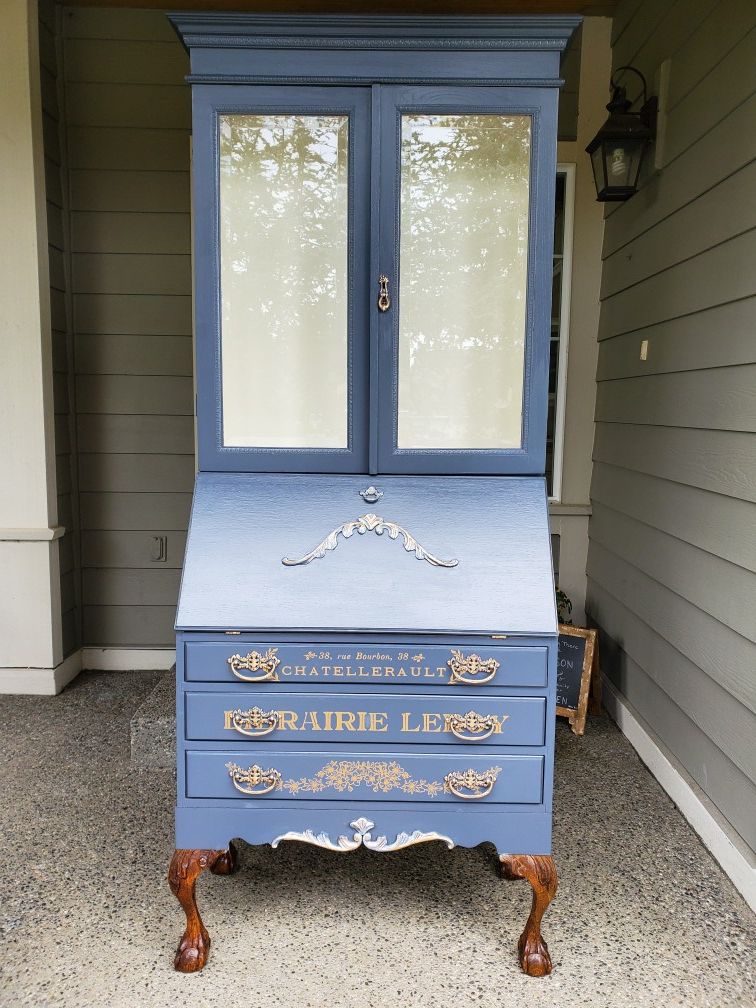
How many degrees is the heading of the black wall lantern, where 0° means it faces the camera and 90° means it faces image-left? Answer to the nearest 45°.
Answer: approximately 90°

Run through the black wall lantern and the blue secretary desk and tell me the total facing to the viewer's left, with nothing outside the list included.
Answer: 1

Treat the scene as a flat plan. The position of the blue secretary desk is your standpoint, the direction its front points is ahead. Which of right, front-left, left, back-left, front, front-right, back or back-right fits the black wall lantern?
back-left

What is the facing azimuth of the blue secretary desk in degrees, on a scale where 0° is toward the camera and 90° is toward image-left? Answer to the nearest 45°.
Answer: approximately 0°

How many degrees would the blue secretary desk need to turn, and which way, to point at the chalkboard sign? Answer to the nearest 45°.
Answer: approximately 135° to its left

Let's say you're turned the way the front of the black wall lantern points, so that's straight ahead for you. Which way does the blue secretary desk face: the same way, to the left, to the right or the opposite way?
to the left
